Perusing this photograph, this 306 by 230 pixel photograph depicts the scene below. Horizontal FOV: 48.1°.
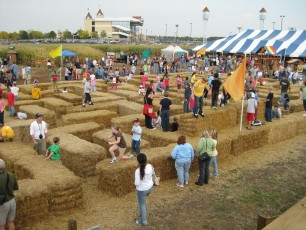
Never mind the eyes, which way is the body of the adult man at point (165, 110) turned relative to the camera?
away from the camera

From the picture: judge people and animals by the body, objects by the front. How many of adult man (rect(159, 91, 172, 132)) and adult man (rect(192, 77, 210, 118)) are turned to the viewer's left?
0

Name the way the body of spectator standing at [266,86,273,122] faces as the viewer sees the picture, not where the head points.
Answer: to the viewer's left

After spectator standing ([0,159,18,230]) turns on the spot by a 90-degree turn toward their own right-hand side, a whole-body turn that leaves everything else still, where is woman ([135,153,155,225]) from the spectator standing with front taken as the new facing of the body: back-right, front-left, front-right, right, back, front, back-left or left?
front

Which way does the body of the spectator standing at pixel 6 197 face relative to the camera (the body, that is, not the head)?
away from the camera

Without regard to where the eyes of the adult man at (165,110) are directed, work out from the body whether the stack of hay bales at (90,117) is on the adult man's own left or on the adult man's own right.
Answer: on the adult man's own left

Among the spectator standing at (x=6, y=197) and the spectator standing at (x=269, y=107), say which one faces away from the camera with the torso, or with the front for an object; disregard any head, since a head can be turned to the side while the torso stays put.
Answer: the spectator standing at (x=6, y=197)

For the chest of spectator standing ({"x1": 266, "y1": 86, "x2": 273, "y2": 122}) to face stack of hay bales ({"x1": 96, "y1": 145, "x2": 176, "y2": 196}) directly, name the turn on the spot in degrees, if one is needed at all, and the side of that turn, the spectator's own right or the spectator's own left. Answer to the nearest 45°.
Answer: approximately 45° to the spectator's own left

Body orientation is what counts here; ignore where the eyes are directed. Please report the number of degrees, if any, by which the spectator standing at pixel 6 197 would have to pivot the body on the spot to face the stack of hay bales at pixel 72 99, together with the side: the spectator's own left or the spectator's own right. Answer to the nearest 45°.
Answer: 0° — they already face it

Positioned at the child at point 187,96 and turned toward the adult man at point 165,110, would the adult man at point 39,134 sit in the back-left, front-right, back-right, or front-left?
front-right
